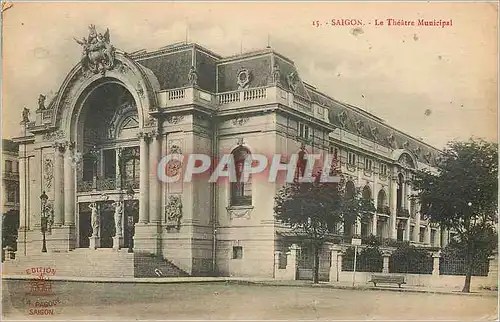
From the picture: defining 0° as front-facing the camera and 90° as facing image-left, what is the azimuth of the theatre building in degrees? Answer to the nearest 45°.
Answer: approximately 45°

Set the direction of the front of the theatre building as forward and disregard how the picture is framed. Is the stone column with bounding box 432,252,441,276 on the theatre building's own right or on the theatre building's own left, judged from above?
on the theatre building's own left

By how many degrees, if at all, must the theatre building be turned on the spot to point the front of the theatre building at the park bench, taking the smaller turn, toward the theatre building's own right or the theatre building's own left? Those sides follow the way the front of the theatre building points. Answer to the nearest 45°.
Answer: approximately 135° to the theatre building's own left
